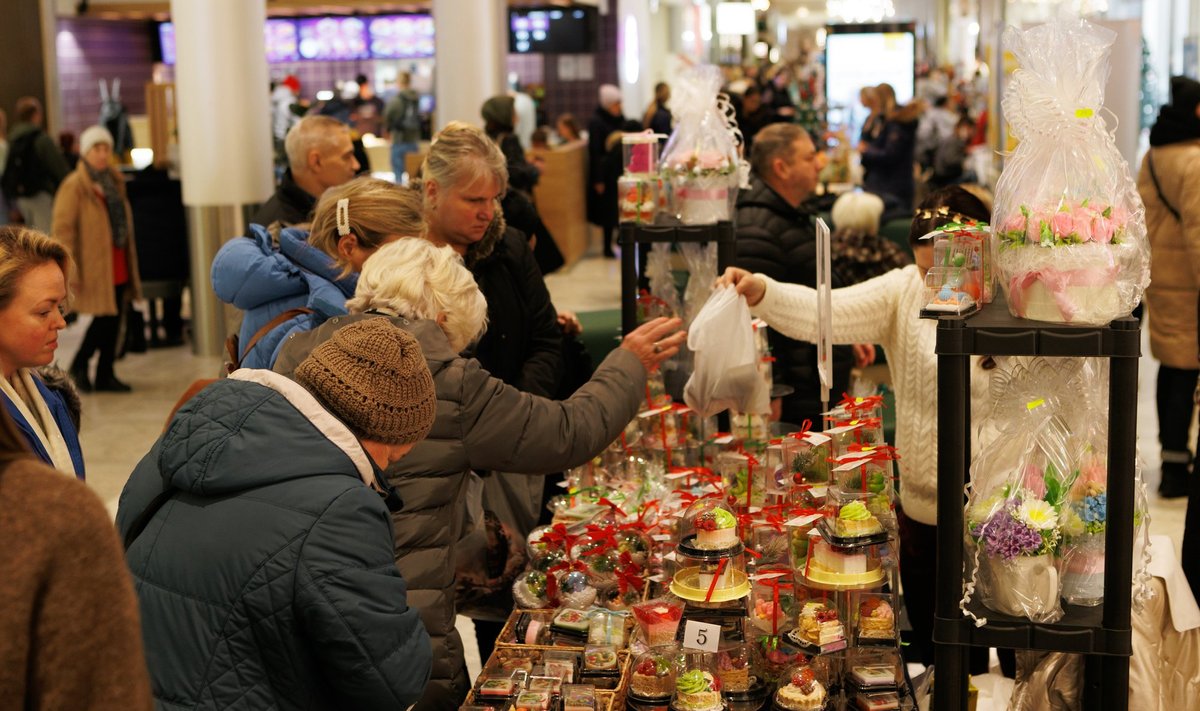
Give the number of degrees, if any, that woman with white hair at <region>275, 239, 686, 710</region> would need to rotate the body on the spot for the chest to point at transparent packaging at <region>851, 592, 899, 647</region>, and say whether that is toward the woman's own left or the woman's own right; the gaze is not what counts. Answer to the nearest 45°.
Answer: approximately 45° to the woman's own right

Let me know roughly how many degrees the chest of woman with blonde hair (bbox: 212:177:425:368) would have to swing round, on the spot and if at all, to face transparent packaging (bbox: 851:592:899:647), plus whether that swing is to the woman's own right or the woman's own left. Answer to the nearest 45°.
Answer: approximately 45° to the woman's own right

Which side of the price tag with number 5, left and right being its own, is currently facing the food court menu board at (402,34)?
back

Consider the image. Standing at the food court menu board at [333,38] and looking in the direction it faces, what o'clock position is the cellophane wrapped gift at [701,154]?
The cellophane wrapped gift is roughly at 12 o'clock from the food court menu board.

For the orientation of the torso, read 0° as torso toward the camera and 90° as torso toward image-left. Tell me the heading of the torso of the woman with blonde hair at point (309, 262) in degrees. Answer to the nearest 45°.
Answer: approximately 270°

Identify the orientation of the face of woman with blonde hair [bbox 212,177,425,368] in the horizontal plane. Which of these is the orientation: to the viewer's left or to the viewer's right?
to the viewer's right

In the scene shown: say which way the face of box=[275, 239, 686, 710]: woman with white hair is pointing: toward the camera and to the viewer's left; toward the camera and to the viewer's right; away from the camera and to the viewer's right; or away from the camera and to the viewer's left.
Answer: away from the camera and to the viewer's right

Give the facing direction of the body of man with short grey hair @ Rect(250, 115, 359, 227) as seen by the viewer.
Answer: to the viewer's right

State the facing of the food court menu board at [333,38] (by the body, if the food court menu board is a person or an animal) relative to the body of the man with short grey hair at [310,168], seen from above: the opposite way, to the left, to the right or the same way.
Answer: to the right

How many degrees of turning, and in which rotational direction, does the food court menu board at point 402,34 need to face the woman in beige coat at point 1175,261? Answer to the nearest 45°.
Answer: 0° — it already faces them

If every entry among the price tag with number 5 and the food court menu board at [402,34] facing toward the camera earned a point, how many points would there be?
2
